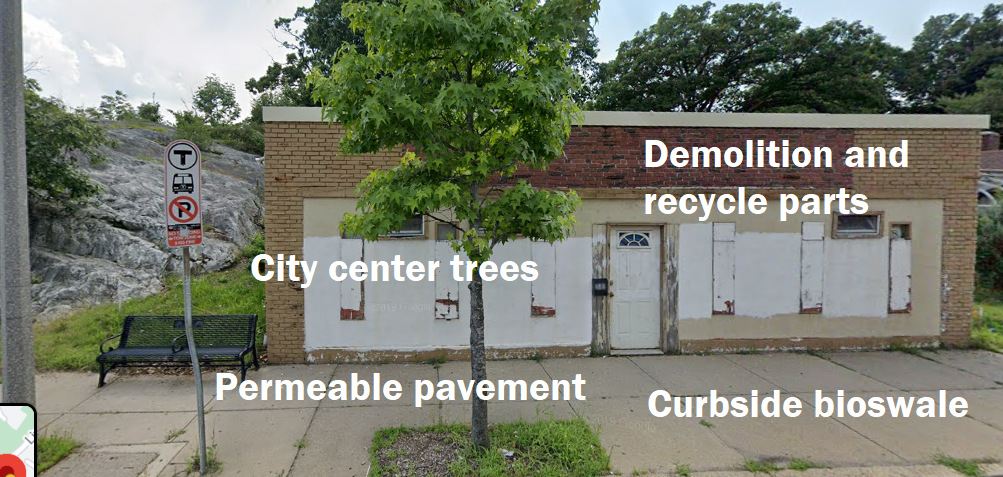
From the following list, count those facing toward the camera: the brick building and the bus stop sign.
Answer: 2

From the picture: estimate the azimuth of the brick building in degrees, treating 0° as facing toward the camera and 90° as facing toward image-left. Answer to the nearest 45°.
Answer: approximately 0°

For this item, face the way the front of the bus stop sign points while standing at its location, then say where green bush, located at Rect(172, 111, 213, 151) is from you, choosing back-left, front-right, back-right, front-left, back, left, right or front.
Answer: back

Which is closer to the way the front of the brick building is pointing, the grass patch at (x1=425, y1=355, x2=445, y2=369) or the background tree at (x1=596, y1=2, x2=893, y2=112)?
the grass patch

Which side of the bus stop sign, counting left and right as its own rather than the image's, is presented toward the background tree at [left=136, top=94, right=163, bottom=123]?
back

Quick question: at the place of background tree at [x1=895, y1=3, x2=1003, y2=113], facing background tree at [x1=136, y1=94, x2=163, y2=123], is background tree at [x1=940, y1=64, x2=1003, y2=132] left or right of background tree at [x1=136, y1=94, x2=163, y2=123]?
left

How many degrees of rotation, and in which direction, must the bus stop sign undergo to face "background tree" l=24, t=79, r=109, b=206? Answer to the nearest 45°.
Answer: approximately 180°

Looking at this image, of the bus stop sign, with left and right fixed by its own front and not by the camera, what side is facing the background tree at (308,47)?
back

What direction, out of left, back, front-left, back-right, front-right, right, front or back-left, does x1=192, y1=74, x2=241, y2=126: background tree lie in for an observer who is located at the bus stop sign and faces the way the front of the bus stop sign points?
back

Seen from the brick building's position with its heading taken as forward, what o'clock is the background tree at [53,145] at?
The background tree is roughly at 3 o'clock from the brick building.
